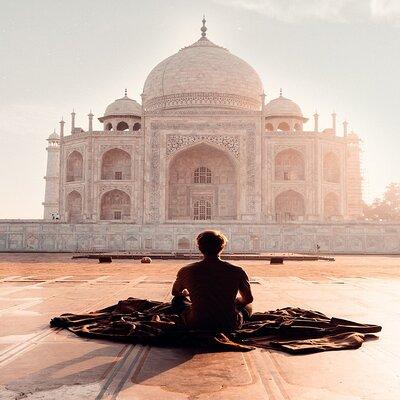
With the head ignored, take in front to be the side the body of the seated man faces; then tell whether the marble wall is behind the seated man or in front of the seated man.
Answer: in front

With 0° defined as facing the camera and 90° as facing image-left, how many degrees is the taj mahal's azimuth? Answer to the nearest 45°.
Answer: approximately 0°

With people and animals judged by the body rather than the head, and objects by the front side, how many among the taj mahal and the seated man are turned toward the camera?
1

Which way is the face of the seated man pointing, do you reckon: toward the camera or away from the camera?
away from the camera

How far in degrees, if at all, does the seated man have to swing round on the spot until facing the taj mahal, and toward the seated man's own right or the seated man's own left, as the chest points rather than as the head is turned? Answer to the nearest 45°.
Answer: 0° — they already face it

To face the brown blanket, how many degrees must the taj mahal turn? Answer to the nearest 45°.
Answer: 0° — it already faces it

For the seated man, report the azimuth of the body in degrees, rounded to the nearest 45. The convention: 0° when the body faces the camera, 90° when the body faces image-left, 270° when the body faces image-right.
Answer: approximately 180°

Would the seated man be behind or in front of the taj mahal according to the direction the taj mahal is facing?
in front

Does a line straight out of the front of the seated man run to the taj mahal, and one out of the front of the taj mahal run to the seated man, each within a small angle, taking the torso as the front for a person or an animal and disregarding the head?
yes

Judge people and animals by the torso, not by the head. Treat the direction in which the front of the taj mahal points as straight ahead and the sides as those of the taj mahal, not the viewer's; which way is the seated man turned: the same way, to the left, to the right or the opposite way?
the opposite way
